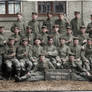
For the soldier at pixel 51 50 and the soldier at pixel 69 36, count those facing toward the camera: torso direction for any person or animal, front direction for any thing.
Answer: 2

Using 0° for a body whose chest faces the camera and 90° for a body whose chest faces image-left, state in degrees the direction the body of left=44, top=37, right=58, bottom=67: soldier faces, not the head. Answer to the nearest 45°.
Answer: approximately 0°

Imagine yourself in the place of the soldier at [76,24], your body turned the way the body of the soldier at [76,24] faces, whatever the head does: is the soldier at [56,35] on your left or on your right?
on your right
